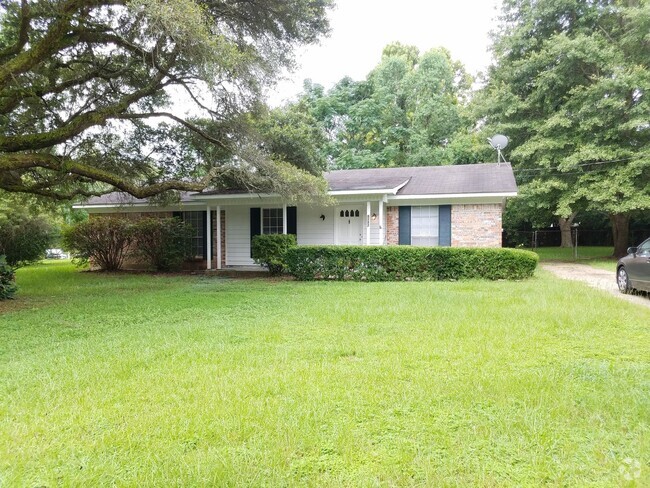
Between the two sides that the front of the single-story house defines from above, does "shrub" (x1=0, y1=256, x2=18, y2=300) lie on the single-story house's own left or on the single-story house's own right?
on the single-story house's own right

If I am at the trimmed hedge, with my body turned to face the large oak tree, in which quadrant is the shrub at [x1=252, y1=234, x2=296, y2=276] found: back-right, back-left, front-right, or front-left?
front-right

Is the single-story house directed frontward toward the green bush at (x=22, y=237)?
no

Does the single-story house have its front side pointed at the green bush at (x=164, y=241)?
no

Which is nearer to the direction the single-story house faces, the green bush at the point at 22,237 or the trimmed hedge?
the trimmed hedge

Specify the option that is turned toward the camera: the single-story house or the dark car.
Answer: the single-story house

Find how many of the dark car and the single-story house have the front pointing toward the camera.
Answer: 1

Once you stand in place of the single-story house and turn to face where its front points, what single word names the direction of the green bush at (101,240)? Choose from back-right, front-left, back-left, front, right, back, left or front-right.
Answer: right

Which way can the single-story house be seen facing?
toward the camera

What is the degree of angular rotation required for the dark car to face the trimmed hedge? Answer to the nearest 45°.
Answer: approximately 45° to its left

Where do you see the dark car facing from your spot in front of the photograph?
facing away from the viewer and to the left of the viewer

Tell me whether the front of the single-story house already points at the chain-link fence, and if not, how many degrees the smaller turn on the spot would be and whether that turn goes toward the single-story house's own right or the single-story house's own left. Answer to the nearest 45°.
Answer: approximately 135° to the single-story house's own left

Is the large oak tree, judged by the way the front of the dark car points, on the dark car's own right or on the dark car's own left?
on the dark car's own left

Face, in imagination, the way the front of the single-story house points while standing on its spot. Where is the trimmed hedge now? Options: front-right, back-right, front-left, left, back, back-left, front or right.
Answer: front

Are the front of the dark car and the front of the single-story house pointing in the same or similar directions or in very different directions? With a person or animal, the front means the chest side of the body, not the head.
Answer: very different directions

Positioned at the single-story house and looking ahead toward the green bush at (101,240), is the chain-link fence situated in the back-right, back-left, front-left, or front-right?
back-right
